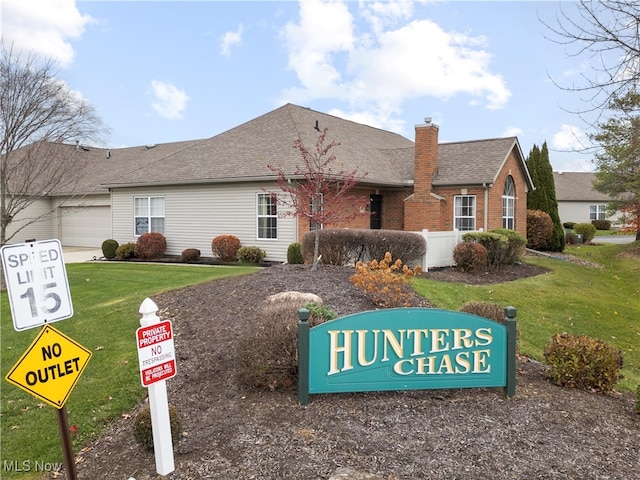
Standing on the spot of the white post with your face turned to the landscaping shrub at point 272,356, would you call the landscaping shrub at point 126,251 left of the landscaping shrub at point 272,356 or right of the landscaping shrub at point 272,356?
left

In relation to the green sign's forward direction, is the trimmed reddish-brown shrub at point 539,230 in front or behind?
behind

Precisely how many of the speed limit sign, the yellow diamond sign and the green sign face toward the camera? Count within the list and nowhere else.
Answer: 3

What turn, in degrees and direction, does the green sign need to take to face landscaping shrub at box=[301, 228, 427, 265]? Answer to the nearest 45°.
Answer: approximately 180°

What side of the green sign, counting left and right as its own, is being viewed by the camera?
front

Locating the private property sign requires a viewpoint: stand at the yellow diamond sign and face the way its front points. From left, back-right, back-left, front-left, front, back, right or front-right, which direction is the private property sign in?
left

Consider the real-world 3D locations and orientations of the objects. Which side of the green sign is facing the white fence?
back

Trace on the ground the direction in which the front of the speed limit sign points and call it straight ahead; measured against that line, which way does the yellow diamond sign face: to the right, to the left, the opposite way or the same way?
the same way

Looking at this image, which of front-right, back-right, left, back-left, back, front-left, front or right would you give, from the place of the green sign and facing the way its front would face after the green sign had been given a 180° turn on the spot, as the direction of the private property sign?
back-left

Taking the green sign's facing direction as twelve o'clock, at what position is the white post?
The white post is roughly at 2 o'clock from the green sign.

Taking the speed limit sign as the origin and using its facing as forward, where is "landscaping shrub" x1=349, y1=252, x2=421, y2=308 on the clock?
The landscaping shrub is roughly at 8 o'clock from the speed limit sign.

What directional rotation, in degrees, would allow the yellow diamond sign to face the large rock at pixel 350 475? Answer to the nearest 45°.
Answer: approximately 45° to its left

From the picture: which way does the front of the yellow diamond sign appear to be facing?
toward the camera

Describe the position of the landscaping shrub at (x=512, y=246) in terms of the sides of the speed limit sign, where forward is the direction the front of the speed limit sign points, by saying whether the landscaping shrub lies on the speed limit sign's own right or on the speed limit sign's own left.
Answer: on the speed limit sign's own left

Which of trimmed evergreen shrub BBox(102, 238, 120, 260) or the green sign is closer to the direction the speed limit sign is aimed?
the green sign
